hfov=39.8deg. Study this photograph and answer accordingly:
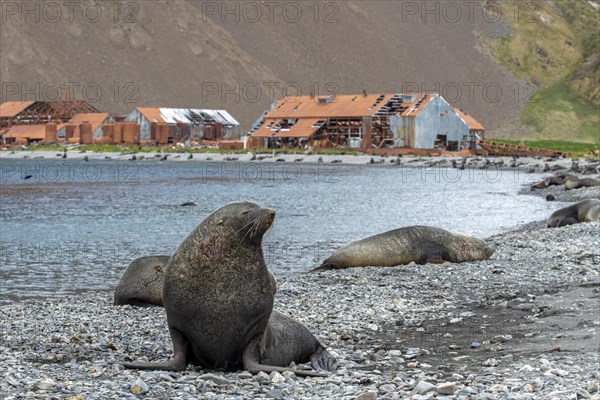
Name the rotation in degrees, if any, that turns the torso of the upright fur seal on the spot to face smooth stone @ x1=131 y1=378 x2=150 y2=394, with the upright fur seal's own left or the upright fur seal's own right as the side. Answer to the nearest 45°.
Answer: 0° — it already faces it

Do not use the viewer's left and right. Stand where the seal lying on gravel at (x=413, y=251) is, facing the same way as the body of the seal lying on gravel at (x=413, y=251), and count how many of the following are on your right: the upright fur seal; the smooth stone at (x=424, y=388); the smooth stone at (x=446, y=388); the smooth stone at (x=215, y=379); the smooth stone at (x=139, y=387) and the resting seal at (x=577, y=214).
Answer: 5

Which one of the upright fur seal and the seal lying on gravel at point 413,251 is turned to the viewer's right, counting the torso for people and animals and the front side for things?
the seal lying on gravel

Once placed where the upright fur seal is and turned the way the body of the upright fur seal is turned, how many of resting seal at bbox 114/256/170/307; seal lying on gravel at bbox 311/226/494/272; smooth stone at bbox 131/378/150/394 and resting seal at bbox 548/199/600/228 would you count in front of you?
1

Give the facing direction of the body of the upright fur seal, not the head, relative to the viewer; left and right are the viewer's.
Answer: facing the viewer and to the left of the viewer

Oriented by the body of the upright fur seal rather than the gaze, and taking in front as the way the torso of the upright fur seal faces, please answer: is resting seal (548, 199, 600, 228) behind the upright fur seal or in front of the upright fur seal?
behind

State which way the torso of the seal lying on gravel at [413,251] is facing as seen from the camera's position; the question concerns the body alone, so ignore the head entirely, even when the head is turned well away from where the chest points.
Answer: to the viewer's right

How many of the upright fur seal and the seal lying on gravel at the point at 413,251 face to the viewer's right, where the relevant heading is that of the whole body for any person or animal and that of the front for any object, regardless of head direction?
1

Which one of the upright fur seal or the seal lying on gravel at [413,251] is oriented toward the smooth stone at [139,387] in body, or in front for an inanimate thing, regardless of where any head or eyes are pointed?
the upright fur seal

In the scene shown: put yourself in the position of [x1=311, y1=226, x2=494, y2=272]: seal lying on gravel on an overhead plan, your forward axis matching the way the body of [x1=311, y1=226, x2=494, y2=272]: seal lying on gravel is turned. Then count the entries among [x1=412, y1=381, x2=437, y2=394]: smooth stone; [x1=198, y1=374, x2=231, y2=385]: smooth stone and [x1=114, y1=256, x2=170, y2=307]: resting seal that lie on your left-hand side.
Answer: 0

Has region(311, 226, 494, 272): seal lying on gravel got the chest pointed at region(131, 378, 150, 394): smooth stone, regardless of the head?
no

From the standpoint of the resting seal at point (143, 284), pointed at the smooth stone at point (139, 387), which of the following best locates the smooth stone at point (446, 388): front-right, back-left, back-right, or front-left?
front-left

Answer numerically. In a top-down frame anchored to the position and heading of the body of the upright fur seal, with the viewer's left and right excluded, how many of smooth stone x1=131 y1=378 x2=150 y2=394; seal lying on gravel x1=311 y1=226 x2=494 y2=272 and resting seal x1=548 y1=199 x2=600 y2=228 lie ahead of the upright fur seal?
1

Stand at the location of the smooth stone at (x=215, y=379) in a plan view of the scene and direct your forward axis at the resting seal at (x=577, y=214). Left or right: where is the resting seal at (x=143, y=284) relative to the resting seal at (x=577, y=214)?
left

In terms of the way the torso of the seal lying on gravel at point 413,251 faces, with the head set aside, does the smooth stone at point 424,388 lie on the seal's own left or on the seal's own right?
on the seal's own right

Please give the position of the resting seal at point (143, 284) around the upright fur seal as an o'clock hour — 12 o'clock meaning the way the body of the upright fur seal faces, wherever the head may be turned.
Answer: The resting seal is roughly at 4 o'clock from the upright fur seal.

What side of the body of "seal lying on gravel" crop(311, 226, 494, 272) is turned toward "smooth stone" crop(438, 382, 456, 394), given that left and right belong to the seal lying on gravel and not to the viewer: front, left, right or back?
right
